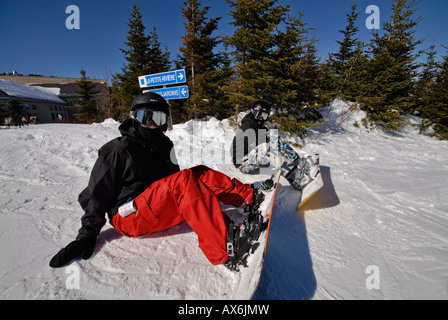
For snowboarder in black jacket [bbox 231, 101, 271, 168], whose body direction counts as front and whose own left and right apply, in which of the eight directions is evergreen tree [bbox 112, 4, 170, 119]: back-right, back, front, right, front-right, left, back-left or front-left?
back

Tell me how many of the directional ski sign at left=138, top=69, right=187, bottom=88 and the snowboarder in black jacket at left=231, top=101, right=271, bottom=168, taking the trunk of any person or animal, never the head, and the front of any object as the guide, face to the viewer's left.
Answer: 0

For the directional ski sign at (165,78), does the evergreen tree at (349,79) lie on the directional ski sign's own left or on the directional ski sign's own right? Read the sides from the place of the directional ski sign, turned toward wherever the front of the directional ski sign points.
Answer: on the directional ski sign's own left

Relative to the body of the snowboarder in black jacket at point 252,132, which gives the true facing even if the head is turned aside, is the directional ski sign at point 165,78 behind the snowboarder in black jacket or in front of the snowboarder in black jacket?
behind

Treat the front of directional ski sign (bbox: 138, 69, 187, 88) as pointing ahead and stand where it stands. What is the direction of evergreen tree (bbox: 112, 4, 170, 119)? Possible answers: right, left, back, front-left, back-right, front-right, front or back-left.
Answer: back

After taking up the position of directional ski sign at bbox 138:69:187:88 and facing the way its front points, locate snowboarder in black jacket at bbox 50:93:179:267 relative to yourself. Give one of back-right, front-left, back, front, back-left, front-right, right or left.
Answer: front

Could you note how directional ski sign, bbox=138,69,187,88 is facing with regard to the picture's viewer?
facing the viewer

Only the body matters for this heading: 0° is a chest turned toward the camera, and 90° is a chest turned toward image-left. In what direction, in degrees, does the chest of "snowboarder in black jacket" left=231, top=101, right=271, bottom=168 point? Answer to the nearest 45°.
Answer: approximately 315°

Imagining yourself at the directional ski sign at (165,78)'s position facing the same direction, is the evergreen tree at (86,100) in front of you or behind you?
behind

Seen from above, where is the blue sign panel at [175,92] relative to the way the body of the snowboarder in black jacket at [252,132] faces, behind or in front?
behind

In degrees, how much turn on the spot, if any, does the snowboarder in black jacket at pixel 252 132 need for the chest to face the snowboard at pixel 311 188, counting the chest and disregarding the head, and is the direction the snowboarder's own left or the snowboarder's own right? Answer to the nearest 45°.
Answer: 0° — they already face it

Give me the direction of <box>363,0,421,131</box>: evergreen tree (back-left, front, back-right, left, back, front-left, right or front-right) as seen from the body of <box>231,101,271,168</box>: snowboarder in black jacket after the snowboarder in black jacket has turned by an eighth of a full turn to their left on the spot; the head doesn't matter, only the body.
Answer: front-left

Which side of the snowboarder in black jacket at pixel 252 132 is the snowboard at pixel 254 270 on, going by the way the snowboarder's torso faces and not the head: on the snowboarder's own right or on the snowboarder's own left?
on the snowboarder's own right

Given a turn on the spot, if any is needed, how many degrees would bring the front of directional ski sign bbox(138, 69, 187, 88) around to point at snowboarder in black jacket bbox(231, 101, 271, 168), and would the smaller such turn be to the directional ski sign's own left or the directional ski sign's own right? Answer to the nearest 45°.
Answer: approximately 45° to the directional ski sign's own left
